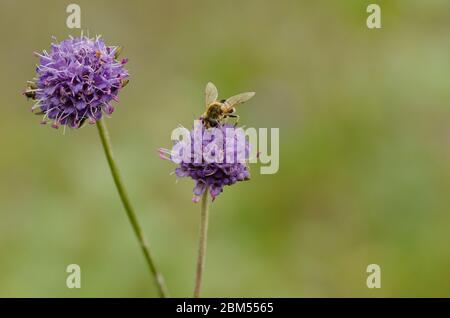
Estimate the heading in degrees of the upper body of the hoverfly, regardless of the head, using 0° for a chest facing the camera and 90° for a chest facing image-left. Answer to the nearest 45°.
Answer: approximately 45°
